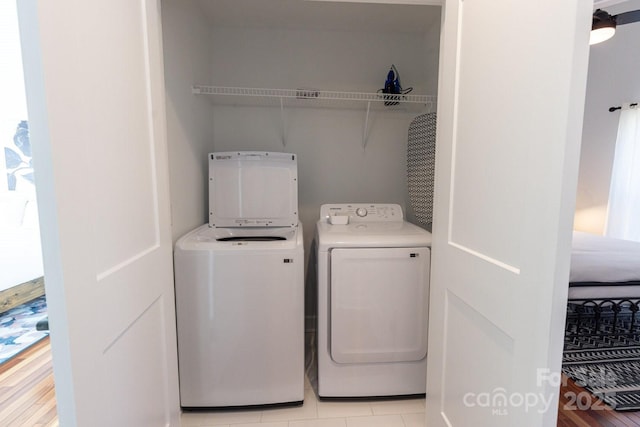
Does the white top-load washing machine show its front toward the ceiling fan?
no

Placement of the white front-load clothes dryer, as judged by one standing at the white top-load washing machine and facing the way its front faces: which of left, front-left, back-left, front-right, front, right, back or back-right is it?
left

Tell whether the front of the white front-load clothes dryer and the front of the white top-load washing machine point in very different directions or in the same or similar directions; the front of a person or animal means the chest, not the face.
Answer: same or similar directions

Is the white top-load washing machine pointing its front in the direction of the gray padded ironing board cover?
no

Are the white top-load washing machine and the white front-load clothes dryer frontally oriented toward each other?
no

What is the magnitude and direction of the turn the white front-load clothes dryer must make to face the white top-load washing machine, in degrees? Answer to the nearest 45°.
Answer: approximately 90° to its right

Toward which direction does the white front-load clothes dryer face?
toward the camera

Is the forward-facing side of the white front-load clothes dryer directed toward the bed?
no

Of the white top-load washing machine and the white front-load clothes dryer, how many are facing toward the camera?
2

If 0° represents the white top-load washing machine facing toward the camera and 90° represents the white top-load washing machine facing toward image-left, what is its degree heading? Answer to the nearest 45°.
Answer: approximately 0°
